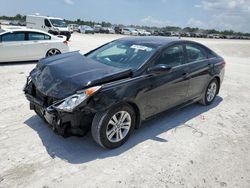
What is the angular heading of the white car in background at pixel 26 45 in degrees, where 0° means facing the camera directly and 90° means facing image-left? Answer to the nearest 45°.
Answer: approximately 90°

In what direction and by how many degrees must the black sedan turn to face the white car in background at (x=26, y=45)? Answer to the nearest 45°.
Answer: approximately 90° to its right

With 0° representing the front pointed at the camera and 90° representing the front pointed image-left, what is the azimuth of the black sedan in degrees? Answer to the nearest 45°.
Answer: approximately 45°

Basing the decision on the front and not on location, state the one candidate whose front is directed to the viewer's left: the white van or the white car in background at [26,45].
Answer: the white car in background

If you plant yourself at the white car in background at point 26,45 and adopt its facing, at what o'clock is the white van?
The white van is roughly at 3 o'clock from the white car in background.

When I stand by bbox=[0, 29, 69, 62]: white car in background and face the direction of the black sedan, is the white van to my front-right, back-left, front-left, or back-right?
back-left

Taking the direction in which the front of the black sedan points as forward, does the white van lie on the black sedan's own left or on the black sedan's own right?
on the black sedan's own right

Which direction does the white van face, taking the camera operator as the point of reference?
facing the viewer and to the right of the viewer

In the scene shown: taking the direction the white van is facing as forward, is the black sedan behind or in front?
in front

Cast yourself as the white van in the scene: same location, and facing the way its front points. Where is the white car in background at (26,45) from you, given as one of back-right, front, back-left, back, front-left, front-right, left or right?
front-right

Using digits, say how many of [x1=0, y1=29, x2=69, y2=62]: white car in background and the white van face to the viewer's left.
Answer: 1
